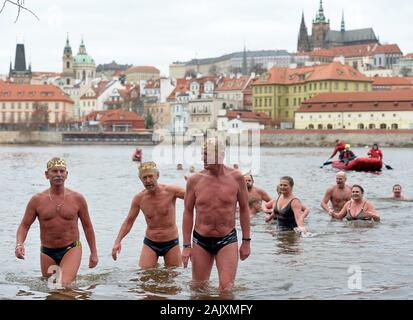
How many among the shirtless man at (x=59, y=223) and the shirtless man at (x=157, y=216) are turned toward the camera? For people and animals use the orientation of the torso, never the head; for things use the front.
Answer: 2

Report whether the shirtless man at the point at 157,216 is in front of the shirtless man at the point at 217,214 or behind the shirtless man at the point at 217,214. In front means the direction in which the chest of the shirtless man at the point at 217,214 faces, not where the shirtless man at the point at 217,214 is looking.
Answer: behind

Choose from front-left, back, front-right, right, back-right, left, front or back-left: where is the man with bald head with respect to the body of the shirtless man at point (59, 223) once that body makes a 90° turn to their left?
front-left

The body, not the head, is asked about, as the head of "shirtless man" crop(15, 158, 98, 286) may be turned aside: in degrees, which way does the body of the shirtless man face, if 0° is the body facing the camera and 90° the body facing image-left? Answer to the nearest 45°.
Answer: approximately 0°

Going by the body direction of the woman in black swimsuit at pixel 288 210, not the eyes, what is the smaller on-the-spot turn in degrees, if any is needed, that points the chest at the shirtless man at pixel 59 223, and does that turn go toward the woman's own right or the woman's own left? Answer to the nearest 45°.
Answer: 0° — they already face them
